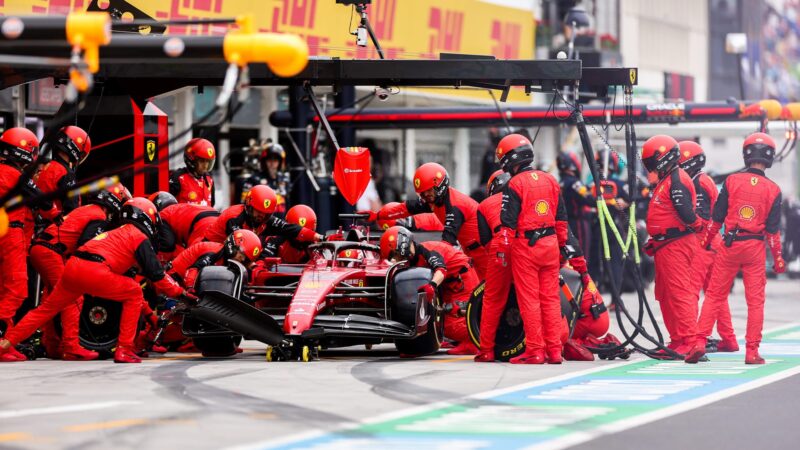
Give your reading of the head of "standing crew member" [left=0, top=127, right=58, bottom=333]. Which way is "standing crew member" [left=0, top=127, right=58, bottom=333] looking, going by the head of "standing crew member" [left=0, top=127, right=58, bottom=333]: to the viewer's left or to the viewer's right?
to the viewer's right

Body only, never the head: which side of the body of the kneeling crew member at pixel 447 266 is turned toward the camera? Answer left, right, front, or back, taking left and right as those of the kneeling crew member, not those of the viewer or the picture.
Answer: left

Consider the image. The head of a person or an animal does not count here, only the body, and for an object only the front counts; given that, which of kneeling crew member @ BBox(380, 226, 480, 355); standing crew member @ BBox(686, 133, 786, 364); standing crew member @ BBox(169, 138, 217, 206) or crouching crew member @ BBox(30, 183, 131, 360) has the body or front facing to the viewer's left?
the kneeling crew member

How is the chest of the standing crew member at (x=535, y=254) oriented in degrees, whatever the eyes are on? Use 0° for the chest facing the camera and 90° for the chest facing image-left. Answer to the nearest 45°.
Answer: approximately 135°

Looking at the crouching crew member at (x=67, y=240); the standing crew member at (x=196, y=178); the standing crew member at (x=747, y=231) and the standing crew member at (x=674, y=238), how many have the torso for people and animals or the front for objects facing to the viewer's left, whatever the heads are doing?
1

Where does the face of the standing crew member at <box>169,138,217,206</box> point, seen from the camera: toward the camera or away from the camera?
toward the camera

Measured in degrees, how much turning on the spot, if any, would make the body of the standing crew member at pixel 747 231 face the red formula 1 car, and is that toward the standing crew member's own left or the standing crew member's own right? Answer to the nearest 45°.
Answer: approximately 90° to the standing crew member's own left

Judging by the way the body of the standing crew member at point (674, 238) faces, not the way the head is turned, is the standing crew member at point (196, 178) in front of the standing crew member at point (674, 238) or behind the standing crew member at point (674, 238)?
in front

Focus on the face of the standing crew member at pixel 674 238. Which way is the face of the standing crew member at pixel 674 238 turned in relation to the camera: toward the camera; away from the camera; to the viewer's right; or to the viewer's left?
to the viewer's left

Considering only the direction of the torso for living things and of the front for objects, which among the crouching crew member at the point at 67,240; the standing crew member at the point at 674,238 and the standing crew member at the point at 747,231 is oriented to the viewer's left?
the standing crew member at the point at 674,238

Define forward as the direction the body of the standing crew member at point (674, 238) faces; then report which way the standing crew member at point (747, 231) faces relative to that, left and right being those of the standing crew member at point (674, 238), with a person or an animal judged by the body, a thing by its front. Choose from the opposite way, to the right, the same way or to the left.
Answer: to the right

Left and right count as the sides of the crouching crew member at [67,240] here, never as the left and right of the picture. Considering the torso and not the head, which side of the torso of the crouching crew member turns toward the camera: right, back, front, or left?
right

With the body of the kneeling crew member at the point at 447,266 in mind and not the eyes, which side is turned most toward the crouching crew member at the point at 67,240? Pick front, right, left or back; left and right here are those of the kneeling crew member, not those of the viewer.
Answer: front
